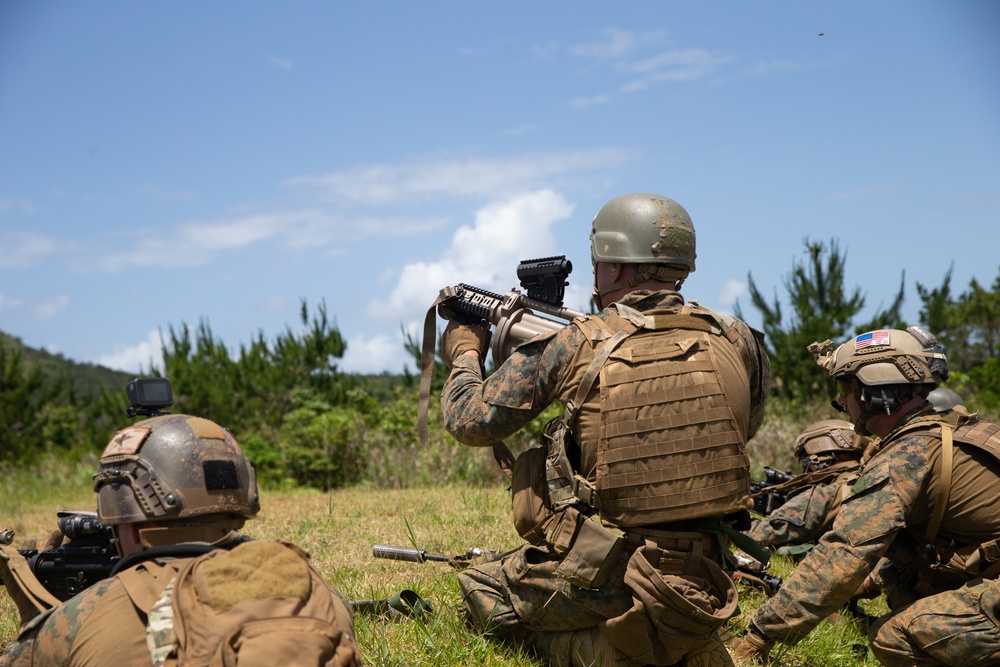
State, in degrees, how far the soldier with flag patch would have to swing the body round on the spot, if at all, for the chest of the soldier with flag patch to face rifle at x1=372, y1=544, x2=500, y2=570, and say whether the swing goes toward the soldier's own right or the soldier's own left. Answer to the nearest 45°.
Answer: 0° — they already face it

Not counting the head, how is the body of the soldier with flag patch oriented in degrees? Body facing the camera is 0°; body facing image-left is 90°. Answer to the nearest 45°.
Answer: approximately 90°

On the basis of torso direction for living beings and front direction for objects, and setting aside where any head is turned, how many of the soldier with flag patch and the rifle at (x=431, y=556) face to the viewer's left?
2

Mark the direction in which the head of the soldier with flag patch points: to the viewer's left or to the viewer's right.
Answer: to the viewer's left

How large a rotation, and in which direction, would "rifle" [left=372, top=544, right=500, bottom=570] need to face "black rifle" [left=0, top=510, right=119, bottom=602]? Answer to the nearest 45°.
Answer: approximately 45° to its left

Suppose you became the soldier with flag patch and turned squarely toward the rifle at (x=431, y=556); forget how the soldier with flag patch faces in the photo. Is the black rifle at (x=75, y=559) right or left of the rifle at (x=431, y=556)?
left

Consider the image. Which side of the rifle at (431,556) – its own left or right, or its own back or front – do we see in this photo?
left

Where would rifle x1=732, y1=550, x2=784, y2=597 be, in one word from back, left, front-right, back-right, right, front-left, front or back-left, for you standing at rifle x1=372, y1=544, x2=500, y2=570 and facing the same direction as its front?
back

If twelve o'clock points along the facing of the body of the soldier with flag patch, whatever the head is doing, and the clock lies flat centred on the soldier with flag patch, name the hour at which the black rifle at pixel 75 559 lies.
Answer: The black rifle is roughly at 11 o'clock from the soldier with flag patch.

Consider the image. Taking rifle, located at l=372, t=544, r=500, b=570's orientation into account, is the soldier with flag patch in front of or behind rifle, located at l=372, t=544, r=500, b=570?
behind
